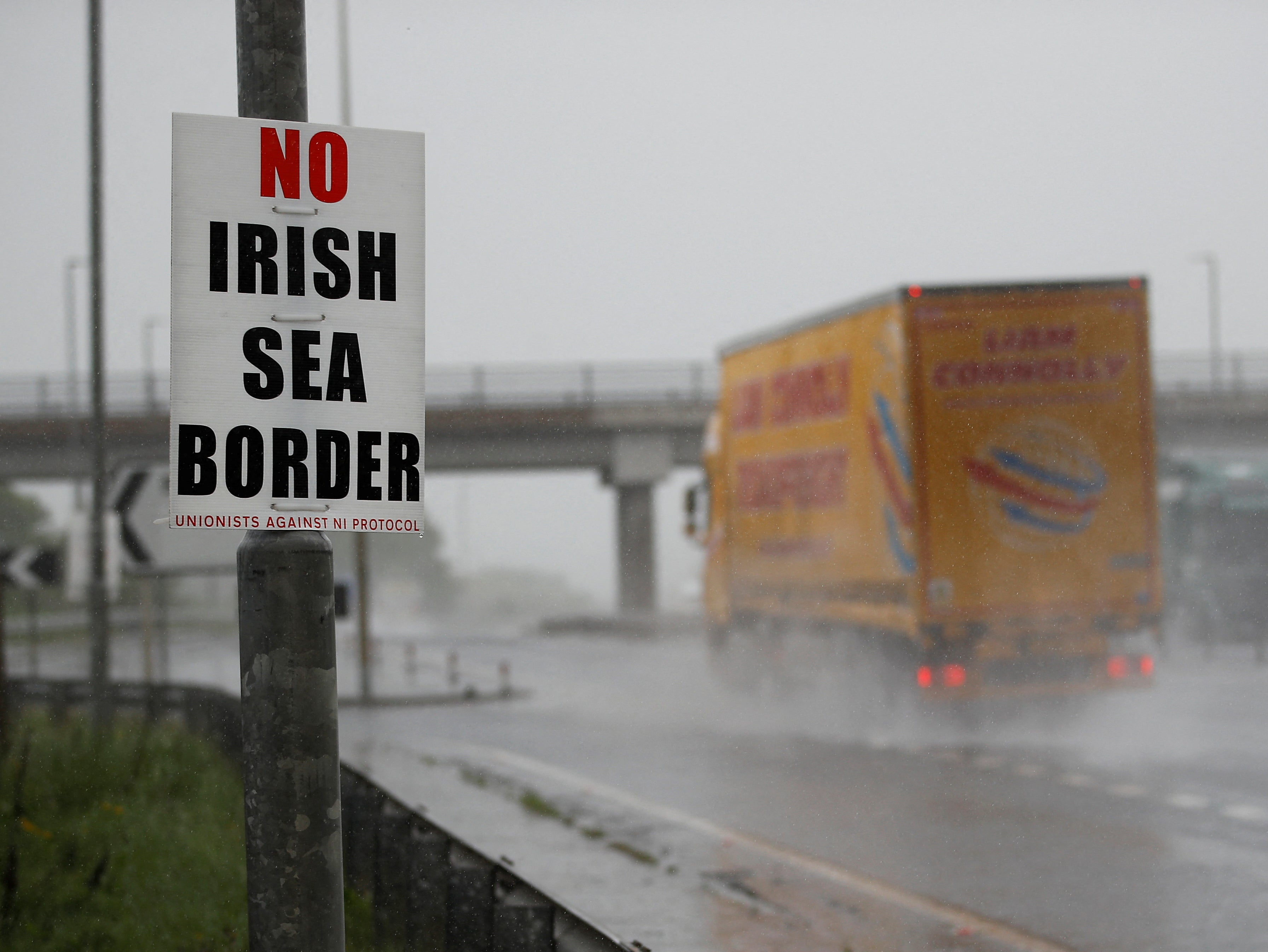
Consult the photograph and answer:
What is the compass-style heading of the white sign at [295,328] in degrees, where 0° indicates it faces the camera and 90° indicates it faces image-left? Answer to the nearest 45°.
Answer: approximately 0°

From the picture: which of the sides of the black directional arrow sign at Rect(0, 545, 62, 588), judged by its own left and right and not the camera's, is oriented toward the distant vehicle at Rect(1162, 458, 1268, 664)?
left

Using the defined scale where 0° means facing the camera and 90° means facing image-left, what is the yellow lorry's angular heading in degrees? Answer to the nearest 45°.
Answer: approximately 135°

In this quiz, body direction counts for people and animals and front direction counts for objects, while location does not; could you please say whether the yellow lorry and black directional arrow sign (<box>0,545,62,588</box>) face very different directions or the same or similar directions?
very different directions

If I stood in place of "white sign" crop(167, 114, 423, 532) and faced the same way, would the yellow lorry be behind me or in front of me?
behind

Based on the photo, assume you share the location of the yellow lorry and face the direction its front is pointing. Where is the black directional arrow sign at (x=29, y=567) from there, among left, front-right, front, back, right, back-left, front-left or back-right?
front-left

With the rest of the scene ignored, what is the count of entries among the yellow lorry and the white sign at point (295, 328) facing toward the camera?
1

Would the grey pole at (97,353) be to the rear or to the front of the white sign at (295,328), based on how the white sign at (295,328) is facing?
to the rear

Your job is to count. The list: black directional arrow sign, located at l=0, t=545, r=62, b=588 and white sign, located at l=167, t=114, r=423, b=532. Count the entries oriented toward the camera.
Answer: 2

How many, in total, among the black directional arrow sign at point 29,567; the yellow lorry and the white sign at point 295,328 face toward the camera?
2

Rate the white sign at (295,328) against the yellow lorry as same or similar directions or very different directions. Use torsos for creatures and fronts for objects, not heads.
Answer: very different directions

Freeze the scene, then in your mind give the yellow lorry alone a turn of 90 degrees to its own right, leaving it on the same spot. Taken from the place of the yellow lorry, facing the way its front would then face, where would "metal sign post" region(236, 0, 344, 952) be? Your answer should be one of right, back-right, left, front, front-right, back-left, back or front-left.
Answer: back-right
